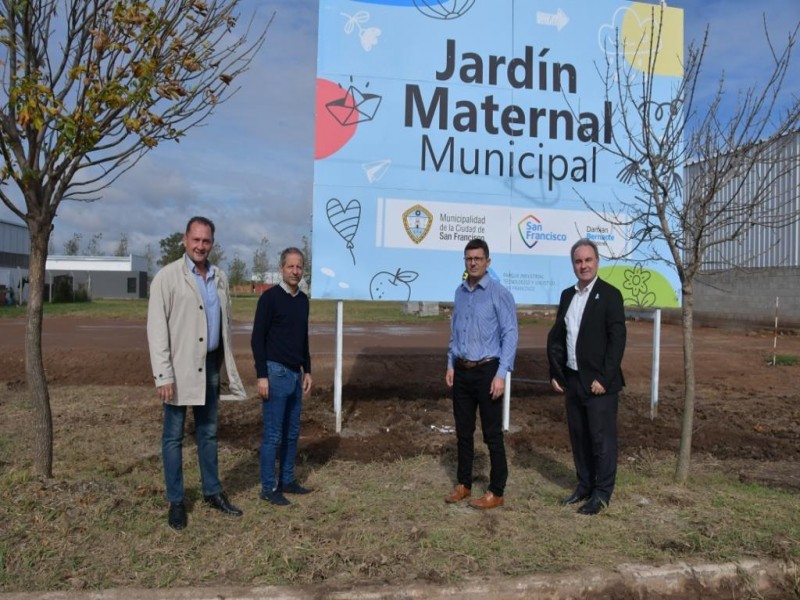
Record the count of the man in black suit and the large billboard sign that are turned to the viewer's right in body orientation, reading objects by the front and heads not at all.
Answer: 0

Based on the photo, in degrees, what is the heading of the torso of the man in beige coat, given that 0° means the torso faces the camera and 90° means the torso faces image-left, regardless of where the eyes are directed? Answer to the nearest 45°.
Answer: approximately 315°

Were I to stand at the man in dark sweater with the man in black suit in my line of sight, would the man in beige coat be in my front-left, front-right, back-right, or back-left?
back-right

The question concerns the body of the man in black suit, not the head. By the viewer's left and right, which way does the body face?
facing the viewer and to the left of the viewer

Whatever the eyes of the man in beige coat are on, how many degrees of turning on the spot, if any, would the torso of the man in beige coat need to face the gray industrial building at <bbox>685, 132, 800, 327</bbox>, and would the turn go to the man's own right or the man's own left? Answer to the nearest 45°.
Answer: approximately 90° to the man's own left

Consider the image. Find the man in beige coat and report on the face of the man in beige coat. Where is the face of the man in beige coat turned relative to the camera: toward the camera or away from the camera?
toward the camera

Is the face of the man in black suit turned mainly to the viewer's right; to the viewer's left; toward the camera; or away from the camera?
toward the camera

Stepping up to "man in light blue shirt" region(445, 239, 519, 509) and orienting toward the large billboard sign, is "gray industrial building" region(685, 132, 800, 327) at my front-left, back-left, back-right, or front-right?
front-right

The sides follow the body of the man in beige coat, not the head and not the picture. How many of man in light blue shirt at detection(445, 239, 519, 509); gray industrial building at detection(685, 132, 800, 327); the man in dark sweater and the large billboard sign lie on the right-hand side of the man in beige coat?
0

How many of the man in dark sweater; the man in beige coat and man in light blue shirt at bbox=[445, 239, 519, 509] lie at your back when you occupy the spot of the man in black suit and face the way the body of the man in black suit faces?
0

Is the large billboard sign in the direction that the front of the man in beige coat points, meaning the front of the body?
no

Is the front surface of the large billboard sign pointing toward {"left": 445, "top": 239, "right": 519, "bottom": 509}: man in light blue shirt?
yes

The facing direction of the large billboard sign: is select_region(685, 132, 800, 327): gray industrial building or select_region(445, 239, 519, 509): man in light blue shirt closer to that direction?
the man in light blue shirt

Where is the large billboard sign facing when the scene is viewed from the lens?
facing the viewer

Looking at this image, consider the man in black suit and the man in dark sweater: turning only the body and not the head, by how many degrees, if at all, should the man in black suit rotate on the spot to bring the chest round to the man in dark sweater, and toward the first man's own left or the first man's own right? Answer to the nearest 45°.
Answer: approximately 45° to the first man's own right

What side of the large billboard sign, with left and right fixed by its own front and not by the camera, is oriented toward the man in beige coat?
front

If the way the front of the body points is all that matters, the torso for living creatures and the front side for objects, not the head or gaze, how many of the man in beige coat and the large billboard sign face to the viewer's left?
0
